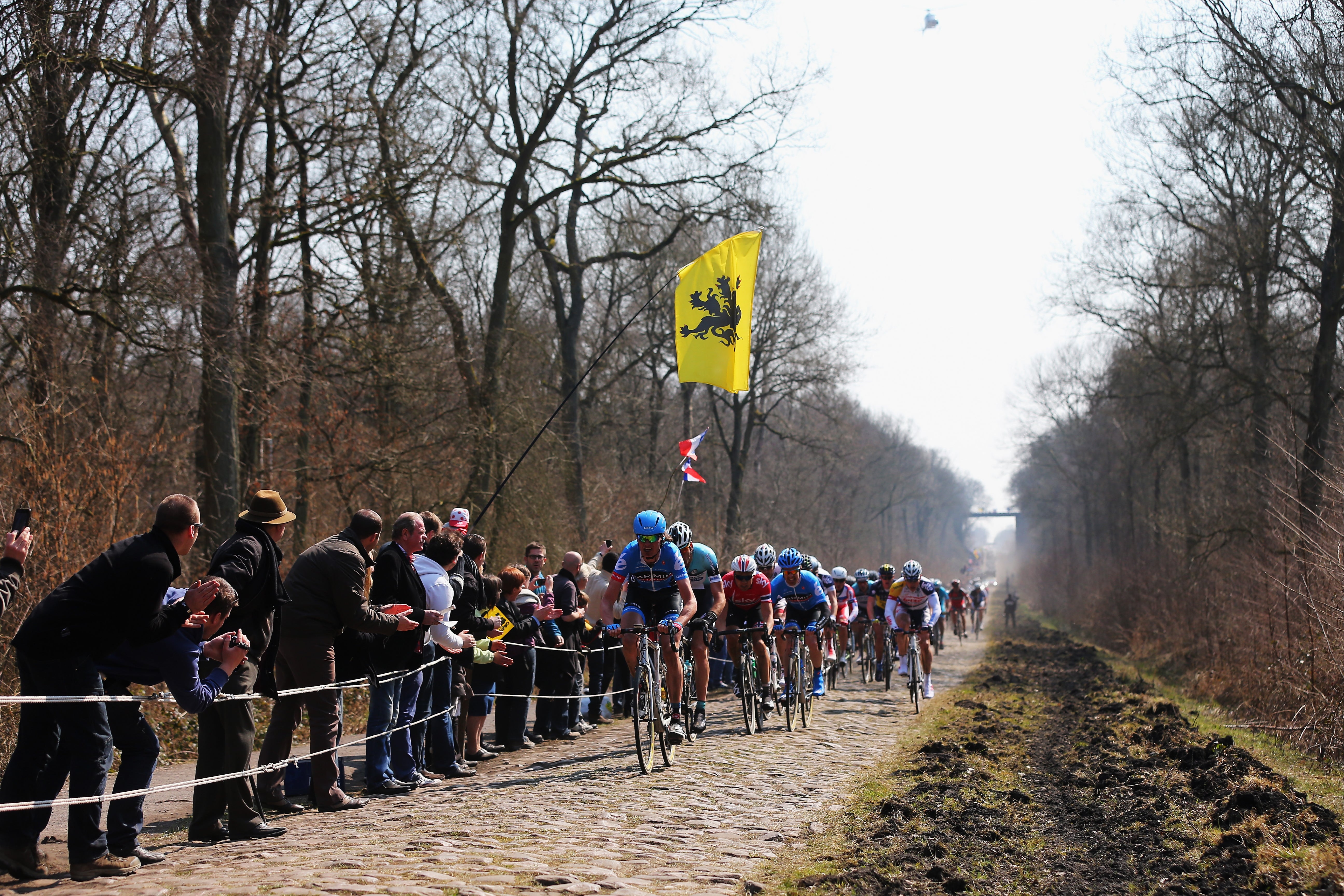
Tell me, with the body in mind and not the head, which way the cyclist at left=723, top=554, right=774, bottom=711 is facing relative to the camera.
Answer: toward the camera

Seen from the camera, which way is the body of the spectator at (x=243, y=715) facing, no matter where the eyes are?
to the viewer's right

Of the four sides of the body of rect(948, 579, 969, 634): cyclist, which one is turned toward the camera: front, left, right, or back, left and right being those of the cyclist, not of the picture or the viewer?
front

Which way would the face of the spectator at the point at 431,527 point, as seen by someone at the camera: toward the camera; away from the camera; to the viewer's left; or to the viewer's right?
to the viewer's right

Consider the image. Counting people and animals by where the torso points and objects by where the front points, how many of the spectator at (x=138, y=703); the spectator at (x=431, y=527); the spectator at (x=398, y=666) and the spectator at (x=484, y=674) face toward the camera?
0

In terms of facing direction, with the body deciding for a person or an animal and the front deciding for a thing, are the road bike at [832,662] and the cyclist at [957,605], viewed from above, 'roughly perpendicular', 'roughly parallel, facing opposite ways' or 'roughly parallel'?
roughly parallel

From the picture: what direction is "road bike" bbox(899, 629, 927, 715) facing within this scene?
toward the camera

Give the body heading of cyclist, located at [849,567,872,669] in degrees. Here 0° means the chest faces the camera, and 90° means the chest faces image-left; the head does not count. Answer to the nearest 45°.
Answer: approximately 0°

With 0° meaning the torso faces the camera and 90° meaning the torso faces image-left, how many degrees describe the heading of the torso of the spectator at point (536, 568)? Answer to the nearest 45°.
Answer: approximately 315°

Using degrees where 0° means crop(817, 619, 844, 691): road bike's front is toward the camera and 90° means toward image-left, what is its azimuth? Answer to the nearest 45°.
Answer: approximately 0°

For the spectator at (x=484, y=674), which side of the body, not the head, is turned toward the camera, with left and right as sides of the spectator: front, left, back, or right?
right

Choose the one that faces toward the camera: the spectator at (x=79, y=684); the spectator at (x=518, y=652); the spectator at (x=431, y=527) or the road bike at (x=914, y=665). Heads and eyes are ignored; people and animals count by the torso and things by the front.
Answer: the road bike

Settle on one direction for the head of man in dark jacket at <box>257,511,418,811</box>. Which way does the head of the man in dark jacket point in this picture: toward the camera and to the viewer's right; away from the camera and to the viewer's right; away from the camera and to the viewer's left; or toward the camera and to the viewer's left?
away from the camera and to the viewer's right

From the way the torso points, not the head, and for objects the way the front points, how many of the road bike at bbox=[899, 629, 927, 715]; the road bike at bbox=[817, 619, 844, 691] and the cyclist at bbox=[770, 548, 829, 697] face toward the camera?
3

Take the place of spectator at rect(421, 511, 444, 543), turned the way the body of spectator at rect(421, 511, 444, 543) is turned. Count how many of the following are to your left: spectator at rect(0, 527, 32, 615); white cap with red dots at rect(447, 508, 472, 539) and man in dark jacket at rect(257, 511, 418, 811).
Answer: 1

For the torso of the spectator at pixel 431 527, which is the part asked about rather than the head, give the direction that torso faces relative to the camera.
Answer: to the viewer's right
